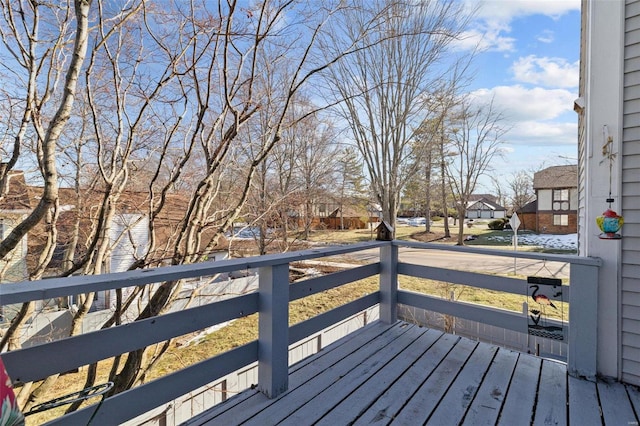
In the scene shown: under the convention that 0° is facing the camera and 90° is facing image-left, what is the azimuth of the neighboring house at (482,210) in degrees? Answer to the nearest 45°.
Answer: approximately 0°

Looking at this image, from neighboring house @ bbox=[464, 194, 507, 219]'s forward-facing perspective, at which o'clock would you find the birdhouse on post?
The birdhouse on post is roughly at 12 o'clock from the neighboring house.

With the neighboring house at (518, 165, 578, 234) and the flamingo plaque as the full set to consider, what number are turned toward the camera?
2

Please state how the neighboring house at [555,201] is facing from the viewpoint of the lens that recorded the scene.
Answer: facing the viewer

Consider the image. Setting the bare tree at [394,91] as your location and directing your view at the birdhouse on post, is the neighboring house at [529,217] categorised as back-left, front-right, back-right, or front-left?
back-left

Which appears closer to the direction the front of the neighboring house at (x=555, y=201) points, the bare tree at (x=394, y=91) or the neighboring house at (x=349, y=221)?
the bare tree

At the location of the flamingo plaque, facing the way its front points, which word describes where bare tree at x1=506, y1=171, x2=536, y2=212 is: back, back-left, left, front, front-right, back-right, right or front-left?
back

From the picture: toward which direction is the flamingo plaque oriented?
toward the camera

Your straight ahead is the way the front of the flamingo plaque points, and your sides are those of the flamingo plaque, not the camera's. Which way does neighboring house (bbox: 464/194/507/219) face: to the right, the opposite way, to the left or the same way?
the same way

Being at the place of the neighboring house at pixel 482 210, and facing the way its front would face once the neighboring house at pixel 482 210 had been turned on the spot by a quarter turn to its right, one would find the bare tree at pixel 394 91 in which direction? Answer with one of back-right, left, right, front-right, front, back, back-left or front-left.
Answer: left

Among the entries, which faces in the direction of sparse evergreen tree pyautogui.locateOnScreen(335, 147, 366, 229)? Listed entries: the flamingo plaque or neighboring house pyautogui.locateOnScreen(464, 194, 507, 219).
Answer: the neighboring house

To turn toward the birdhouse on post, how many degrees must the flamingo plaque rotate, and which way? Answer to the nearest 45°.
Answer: approximately 90° to its right

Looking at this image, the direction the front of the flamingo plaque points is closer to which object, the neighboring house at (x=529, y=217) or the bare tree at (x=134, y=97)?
the bare tree

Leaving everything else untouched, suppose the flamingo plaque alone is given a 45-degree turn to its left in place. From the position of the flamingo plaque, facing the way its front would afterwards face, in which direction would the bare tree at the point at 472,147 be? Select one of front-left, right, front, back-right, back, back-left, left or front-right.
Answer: back-left

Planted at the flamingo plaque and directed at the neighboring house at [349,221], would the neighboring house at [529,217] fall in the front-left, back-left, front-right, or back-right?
front-right

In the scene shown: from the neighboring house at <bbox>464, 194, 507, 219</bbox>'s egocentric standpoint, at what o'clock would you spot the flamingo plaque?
The flamingo plaque is roughly at 12 o'clock from the neighboring house.

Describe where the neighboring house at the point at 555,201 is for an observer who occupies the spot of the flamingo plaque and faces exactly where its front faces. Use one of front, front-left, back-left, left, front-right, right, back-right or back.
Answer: back

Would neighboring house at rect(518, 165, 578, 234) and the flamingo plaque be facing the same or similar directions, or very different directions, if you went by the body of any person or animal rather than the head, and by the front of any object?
same or similar directions
